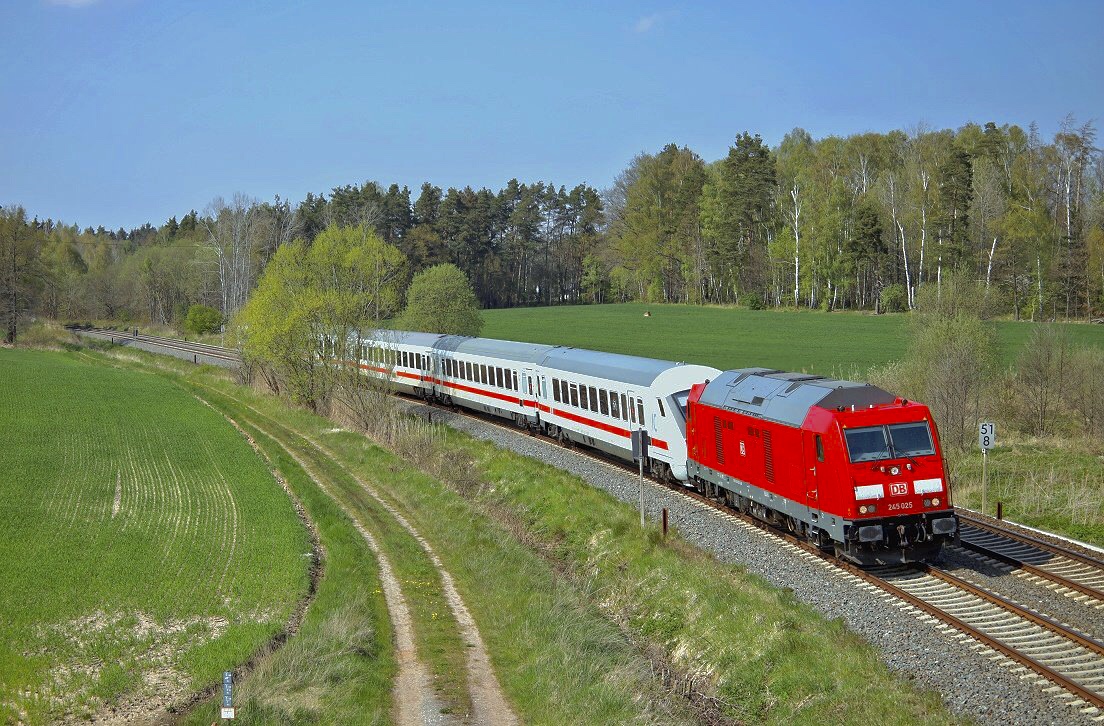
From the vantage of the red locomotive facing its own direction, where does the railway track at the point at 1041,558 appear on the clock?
The railway track is roughly at 10 o'clock from the red locomotive.

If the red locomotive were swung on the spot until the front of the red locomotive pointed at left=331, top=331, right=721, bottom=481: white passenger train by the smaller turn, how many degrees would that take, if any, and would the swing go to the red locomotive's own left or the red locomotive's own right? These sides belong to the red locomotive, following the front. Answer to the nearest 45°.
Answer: approximately 180°
